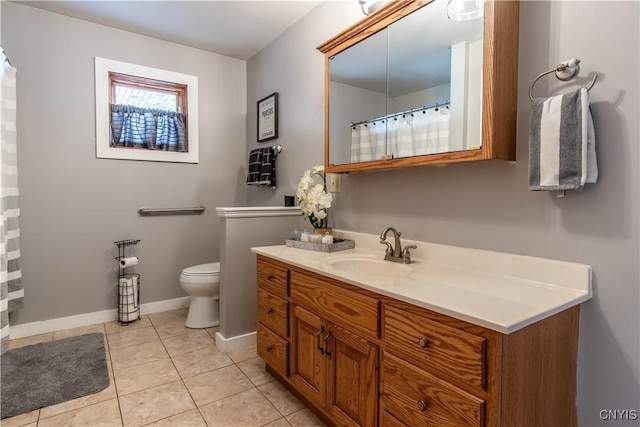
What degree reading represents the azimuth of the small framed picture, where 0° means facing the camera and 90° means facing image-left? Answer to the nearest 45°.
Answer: approximately 45°

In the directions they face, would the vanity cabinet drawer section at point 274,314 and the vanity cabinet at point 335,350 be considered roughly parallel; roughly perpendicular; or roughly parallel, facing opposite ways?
roughly parallel

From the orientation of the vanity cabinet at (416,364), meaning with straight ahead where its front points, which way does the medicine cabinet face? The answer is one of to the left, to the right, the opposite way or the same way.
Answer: the same way

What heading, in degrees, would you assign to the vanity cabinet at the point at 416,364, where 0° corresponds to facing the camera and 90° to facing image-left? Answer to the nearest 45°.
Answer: approximately 45°

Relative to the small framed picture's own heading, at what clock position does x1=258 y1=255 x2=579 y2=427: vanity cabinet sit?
The vanity cabinet is roughly at 10 o'clock from the small framed picture.

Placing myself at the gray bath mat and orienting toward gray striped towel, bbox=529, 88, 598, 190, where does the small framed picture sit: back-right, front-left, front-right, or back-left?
front-left

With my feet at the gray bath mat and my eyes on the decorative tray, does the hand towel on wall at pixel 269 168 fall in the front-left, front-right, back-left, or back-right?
front-left

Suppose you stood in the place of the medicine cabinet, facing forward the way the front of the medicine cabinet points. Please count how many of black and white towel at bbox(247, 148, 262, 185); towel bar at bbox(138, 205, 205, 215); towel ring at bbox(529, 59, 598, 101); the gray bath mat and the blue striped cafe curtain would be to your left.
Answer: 1

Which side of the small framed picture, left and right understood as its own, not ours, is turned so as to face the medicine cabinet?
left

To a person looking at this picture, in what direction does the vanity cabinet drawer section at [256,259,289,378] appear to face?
facing the viewer and to the left of the viewer
